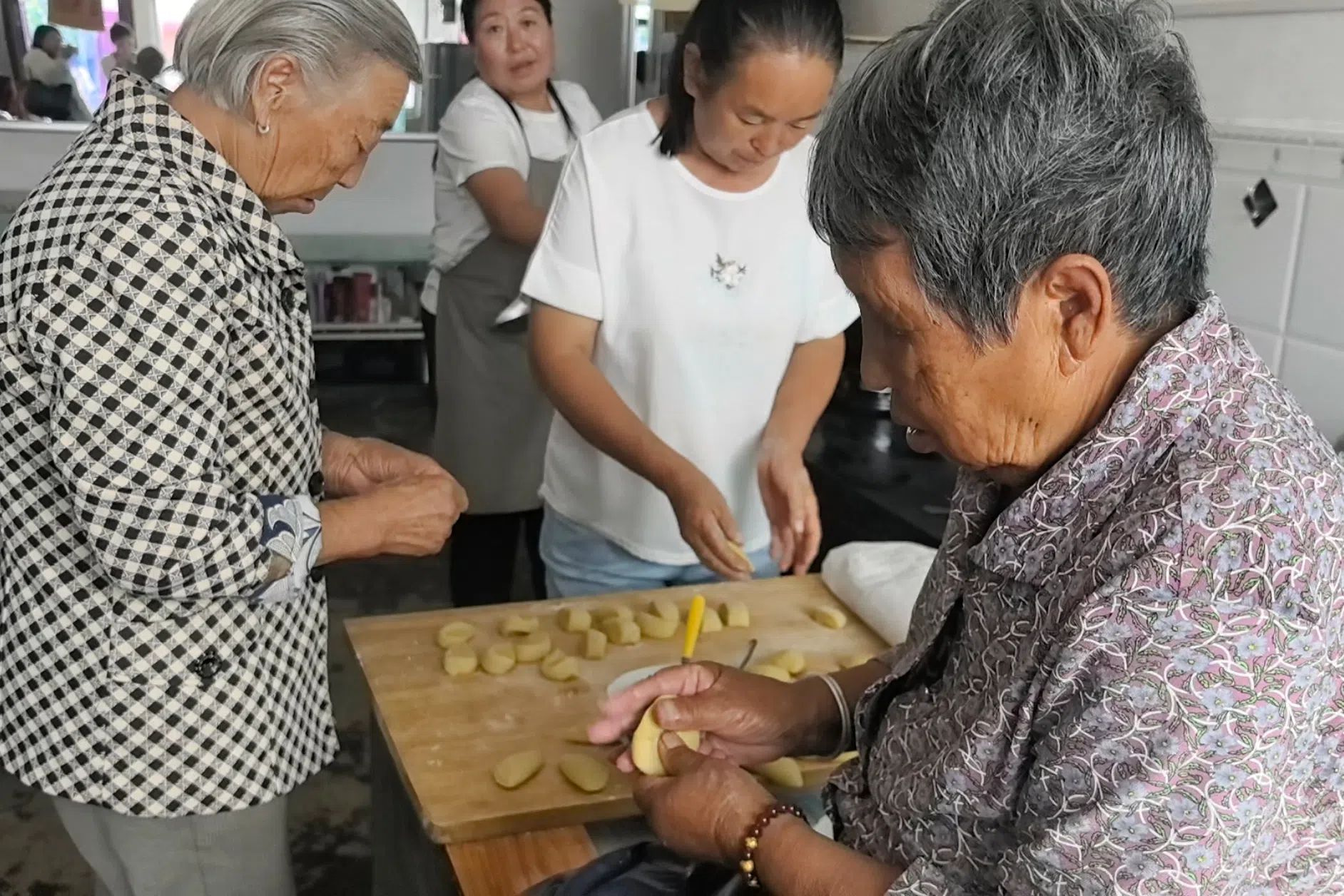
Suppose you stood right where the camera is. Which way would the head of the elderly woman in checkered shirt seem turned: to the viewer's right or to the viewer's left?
to the viewer's right

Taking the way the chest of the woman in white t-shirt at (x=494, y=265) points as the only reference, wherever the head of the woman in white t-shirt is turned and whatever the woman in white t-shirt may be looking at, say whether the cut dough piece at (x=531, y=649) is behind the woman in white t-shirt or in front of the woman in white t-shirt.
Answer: in front

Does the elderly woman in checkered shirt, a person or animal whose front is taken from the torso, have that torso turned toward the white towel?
yes

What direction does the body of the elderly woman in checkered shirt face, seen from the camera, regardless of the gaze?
to the viewer's right

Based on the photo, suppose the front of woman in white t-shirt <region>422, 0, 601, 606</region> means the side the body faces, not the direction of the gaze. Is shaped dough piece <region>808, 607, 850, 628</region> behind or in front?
in front

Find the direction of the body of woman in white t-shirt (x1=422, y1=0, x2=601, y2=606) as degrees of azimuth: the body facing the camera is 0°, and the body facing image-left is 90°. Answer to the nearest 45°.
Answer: approximately 315°

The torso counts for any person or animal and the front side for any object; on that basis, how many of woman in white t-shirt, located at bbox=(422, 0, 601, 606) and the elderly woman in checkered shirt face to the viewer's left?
0
